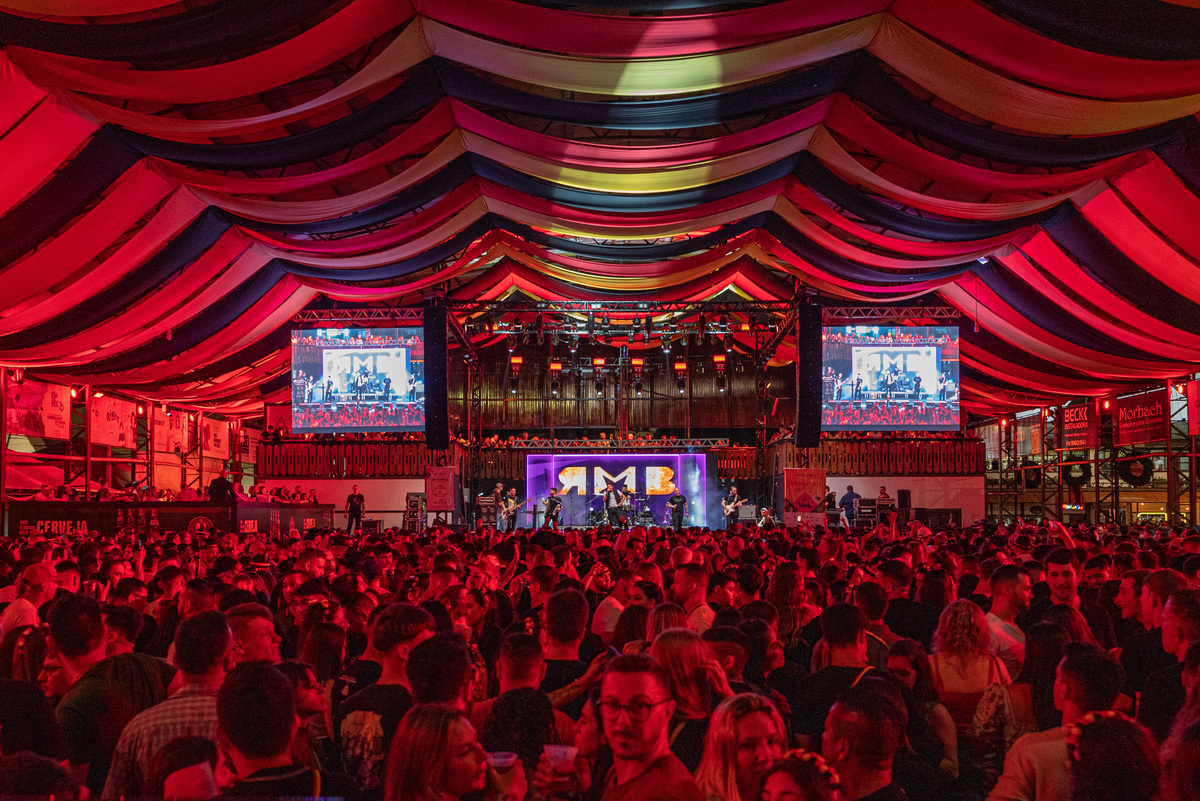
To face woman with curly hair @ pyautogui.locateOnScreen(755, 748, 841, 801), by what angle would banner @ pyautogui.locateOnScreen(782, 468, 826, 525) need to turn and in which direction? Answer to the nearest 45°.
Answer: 0° — it already faces them

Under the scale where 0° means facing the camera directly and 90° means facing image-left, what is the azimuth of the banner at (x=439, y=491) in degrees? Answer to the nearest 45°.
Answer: approximately 0°

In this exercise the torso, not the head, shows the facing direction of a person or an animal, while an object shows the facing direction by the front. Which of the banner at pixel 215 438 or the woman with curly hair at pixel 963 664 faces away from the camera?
the woman with curly hair

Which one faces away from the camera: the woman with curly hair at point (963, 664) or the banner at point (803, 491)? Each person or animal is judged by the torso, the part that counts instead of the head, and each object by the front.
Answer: the woman with curly hair

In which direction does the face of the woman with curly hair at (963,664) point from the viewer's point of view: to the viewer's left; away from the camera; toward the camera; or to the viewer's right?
away from the camera

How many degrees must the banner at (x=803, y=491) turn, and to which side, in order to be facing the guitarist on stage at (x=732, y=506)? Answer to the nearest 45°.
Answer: approximately 90° to its right

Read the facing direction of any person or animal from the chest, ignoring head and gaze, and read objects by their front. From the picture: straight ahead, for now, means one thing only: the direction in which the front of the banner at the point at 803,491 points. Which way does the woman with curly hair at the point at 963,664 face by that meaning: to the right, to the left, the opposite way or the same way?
the opposite way
